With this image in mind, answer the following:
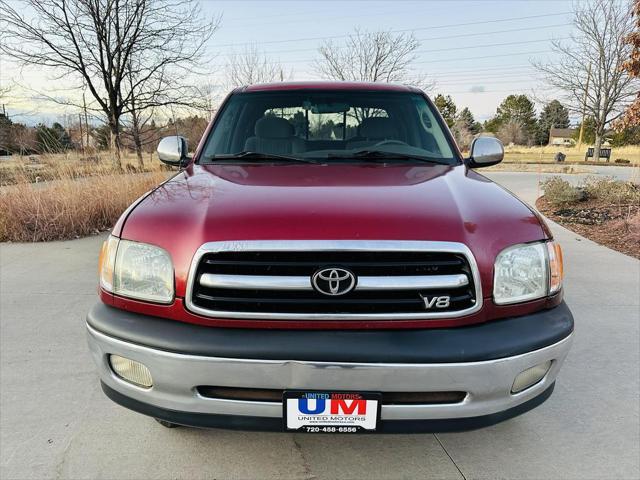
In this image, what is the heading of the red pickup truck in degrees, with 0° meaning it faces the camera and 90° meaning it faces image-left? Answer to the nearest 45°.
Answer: approximately 0°

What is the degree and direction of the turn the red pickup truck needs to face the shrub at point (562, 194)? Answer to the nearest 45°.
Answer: approximately 135° to its left
